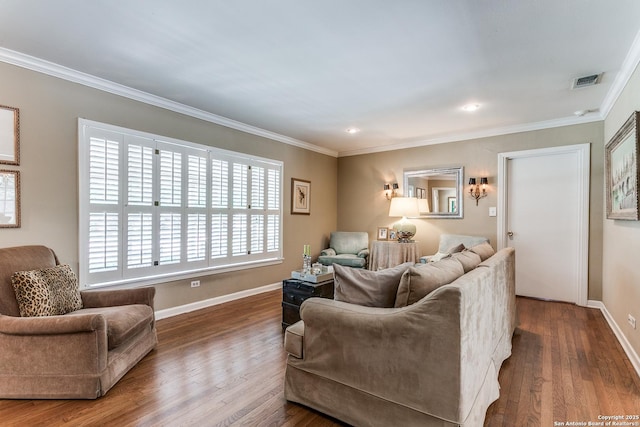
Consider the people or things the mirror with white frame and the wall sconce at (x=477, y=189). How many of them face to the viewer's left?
0

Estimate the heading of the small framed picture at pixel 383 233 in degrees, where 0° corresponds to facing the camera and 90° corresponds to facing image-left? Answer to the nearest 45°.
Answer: approximately 0°

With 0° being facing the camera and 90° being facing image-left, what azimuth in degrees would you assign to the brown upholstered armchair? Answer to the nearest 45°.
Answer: approximately 315°

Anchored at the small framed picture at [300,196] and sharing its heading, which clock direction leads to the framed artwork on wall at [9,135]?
The framed artwork on wall is roughly at 3 o'clock from the small framed picture.

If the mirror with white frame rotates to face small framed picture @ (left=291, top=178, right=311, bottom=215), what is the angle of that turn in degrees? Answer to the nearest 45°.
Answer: approximately 90° to its right

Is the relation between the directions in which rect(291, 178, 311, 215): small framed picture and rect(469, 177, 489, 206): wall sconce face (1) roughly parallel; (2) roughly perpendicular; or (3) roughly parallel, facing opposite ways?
roughly perpendicular

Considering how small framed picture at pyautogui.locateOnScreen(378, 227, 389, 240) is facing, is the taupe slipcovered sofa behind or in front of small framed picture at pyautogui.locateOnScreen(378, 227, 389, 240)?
in front

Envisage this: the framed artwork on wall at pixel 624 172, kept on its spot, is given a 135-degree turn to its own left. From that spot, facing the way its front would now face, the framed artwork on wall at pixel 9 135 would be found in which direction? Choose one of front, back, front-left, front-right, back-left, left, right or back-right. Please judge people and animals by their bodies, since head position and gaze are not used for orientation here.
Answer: right

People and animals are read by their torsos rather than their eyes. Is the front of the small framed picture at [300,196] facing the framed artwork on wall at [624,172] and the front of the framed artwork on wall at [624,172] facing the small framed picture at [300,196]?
yes

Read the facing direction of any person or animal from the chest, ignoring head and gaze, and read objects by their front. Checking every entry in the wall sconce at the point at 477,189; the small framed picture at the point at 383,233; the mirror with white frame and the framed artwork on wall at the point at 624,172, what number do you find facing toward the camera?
3

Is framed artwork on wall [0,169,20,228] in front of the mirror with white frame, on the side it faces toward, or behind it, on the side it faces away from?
in front

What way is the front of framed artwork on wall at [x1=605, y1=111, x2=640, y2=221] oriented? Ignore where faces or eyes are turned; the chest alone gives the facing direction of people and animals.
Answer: to the viewer's left
